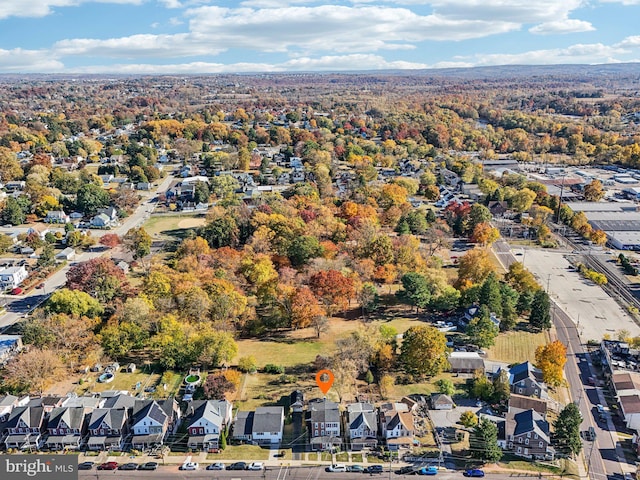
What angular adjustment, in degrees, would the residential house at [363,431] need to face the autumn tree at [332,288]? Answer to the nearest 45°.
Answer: approximately 180°

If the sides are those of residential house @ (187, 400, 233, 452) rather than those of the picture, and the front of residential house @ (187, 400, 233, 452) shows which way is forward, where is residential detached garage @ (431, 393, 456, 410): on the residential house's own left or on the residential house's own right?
on the residential house's own left

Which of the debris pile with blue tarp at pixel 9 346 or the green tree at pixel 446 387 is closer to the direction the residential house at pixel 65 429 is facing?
the green tree

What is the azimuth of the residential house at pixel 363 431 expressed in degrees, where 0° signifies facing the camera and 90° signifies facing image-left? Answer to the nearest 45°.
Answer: approximately 0°

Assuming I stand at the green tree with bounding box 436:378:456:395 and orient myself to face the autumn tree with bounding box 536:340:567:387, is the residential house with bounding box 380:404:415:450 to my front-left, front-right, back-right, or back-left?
back-right

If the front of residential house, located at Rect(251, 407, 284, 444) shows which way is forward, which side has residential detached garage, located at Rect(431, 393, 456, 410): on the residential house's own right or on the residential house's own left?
on the residential house's own left

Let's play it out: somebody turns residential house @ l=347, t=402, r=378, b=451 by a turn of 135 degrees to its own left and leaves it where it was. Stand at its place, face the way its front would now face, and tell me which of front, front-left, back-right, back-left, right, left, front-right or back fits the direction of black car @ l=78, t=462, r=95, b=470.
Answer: back-left

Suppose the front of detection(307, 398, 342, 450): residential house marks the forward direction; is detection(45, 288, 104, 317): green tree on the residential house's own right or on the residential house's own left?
on the residential house's own right

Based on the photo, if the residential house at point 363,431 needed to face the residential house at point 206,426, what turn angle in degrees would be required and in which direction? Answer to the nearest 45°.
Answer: approximately 90° to its right
